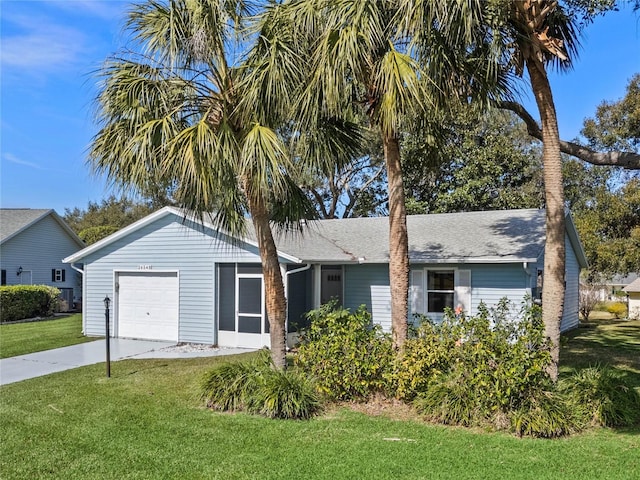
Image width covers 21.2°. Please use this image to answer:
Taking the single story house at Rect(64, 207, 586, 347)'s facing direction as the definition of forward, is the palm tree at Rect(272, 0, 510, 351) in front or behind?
in front

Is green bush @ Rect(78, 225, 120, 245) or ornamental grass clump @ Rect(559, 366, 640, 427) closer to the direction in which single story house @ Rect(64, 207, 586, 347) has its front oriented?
the ornamental grass clump

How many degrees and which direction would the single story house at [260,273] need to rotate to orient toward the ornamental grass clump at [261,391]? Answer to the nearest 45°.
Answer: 0° — it already faces it

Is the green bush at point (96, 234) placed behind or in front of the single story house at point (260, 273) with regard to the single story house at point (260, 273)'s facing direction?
behind

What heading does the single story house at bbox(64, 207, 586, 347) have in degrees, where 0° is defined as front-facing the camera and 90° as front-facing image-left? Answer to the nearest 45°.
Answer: approximately 0°

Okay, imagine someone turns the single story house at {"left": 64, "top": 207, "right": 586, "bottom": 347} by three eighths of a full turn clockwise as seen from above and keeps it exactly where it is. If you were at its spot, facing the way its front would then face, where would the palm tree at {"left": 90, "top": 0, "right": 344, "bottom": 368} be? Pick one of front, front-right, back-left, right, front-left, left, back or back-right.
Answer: back-left

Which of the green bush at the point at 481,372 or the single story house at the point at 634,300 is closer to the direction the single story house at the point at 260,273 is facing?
the green bush

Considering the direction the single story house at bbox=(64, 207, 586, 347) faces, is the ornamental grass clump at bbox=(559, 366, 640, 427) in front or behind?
in front

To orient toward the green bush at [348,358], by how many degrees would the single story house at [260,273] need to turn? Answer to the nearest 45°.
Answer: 0° — it already faces it

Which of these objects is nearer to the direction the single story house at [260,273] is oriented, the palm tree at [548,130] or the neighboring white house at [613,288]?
the palm tree
